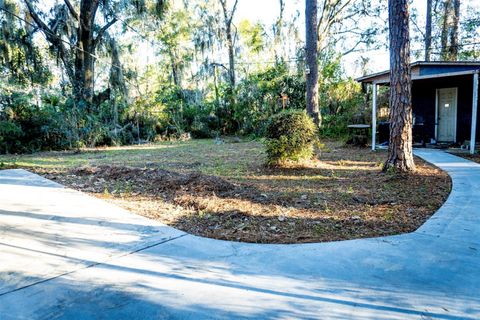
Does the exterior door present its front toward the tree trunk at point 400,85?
yes

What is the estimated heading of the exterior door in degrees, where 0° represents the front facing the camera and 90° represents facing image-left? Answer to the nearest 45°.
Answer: approximately 0°

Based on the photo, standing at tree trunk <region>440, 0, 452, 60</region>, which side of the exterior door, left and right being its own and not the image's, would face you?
back

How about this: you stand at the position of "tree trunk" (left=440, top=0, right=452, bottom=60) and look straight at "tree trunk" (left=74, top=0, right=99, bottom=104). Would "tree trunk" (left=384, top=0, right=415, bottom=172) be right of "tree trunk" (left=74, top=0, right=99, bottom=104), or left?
left

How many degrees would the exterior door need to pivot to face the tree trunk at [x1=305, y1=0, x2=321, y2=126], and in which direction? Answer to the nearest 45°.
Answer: approximately 45° to its right

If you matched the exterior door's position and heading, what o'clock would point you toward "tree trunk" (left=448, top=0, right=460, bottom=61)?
The tree trunk is roughly at 6 o'clock from the exterior door.

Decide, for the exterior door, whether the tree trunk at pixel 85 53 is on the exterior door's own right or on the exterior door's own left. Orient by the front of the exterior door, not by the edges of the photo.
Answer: on the exterior door's own right
